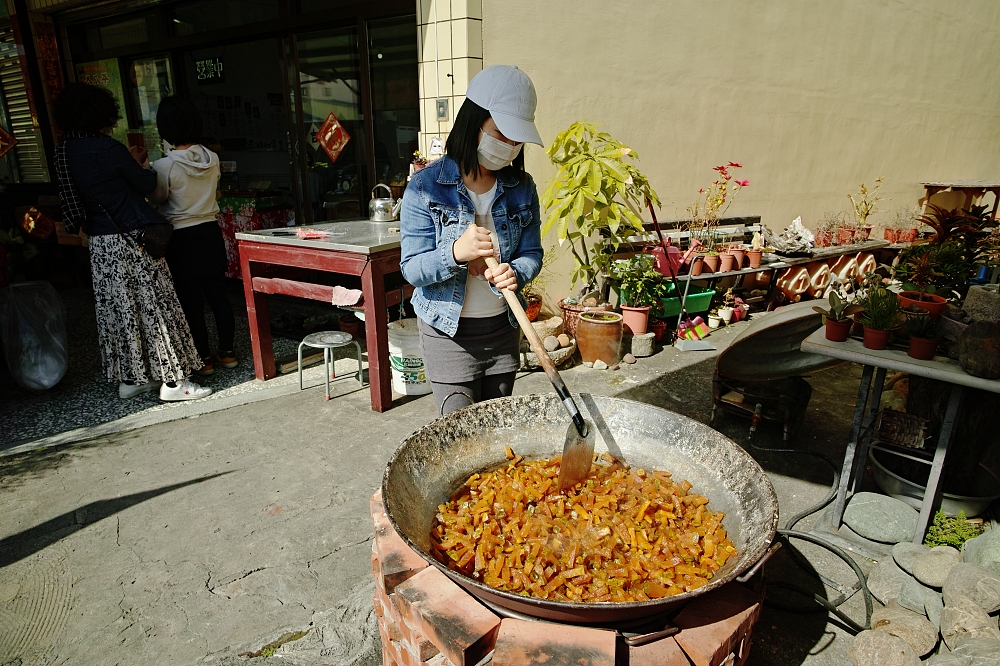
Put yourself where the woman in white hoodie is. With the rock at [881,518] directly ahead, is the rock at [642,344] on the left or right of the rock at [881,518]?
left

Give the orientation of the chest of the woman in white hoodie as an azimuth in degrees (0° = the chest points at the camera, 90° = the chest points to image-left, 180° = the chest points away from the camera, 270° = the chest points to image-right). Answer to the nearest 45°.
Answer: approximately 135°

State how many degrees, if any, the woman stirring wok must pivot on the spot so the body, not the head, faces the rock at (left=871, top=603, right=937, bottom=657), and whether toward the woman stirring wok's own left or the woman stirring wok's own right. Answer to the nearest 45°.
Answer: approximately 45° to the woman stirring wok's own left

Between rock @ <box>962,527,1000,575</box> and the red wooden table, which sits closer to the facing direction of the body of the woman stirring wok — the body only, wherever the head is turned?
the rock

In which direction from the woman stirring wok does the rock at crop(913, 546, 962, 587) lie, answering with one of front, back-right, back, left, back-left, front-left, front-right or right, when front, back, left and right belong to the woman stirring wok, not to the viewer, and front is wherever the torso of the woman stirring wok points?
front-left

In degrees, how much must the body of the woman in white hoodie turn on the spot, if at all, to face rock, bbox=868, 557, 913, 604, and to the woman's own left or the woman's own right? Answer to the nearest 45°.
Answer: approximately 180°

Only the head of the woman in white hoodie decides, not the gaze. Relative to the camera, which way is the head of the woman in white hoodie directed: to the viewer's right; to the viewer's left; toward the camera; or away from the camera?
away from the camera

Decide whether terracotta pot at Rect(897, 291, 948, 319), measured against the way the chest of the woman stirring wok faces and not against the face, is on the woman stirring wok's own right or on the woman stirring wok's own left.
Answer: on the woman stirring wok's own left

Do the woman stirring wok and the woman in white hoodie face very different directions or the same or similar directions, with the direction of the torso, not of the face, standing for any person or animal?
very different directions

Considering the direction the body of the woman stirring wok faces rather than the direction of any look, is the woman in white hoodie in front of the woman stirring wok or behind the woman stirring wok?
behind
